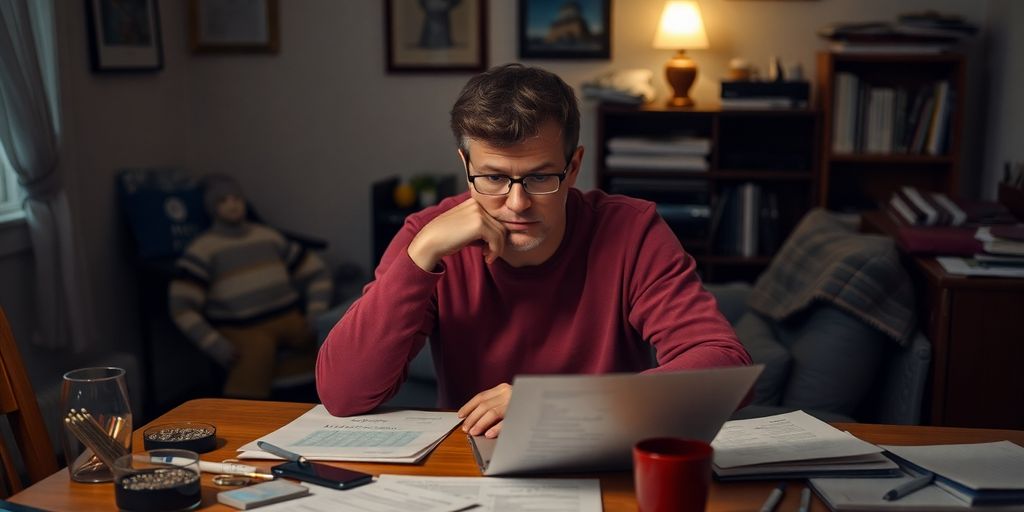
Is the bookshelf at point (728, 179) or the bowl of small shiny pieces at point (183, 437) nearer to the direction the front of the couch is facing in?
the bowl of small shiny pieces

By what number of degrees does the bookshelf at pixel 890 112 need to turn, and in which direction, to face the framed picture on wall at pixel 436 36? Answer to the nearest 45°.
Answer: approximately 90° to its right

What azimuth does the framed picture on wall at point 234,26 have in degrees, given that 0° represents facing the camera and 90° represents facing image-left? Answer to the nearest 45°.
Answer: approximately 0°

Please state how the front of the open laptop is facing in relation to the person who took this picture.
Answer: facing away from the viewer and to the left of the viewer

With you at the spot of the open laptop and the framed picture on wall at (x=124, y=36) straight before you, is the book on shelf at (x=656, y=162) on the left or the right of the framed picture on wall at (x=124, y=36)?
right

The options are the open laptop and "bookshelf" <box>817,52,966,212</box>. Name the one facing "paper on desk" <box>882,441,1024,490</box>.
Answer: the bookshelf

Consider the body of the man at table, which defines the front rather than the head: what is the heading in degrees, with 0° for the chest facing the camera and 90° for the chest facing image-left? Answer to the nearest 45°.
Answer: approximately 0°

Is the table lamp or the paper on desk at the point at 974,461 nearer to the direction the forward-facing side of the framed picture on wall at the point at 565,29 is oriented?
the paper on desk

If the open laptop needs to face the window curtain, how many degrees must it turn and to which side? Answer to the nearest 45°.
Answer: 0° — it already faces it
